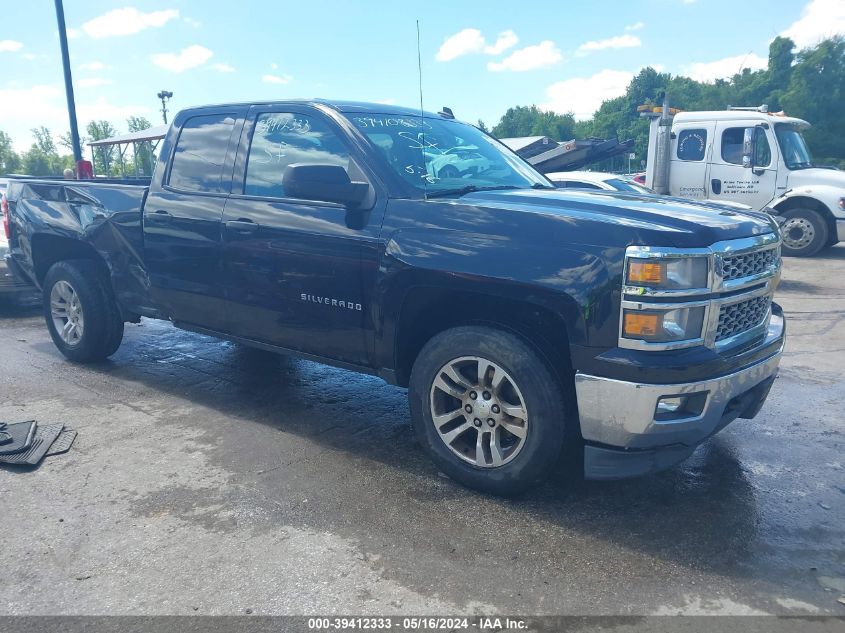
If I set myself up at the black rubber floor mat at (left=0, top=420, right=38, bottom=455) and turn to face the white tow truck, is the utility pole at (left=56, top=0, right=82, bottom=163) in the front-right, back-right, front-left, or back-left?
front-left

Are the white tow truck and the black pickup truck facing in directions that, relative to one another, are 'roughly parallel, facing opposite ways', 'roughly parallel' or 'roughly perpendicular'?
roughly parallel

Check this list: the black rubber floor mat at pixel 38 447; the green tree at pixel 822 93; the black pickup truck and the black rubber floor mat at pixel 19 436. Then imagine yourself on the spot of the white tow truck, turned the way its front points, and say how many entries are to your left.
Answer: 1

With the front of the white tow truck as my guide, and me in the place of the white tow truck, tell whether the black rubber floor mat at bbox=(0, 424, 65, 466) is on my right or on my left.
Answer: on my right

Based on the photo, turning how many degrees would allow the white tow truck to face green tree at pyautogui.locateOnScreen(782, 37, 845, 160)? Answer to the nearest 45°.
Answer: approximately 90° to its left

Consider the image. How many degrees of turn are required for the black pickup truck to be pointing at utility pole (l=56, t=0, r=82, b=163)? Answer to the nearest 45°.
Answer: approximately 180°

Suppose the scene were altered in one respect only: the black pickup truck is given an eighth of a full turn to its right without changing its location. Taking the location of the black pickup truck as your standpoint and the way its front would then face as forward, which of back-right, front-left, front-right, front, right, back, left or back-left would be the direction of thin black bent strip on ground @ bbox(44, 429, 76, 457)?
right

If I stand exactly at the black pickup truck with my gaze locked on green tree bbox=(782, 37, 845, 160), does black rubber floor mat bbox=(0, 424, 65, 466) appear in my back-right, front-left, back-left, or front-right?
back-left

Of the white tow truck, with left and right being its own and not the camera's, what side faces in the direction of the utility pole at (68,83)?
back

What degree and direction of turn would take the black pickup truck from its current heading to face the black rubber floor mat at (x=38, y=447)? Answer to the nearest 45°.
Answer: approximately 135° to its right

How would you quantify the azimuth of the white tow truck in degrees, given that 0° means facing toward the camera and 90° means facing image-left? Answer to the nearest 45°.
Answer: approximately 270°

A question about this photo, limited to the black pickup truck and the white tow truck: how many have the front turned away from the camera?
0

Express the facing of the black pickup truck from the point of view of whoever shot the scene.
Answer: facing the viewer and to the right of the viewer
